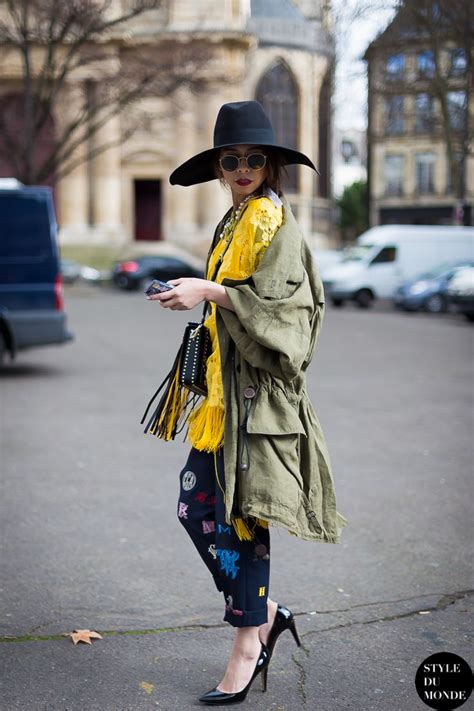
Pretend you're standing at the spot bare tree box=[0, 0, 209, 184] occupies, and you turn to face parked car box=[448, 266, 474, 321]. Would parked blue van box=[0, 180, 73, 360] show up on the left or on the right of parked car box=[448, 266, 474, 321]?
right

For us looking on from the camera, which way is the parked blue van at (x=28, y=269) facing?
facing to the left of the viewer

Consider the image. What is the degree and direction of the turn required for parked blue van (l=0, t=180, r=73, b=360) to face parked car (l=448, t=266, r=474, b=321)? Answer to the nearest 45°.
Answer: approximately 135° to its right

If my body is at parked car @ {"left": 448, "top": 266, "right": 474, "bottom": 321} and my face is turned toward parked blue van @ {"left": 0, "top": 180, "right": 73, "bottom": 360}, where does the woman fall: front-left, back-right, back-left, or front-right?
front-left

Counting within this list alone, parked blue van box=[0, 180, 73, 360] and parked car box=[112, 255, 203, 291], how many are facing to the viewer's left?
1

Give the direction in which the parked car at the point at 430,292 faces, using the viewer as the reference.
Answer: facing the viewer and to the left of the viewer

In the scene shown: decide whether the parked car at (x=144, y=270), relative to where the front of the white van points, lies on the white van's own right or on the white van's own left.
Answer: on the white van's own right

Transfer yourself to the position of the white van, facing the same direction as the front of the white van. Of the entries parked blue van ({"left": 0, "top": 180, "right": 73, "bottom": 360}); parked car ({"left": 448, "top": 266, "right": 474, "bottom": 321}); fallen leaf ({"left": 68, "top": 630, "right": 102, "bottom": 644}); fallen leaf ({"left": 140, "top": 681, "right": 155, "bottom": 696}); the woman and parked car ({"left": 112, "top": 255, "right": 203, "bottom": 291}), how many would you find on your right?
1

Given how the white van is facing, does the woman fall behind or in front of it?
in front

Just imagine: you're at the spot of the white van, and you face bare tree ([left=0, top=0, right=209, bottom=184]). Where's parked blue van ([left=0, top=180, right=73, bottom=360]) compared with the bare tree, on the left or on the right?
left

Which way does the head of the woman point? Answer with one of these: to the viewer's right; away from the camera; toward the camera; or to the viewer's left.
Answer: toward the camera

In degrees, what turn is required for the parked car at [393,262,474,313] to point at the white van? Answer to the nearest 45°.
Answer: approximately 90° to its right
